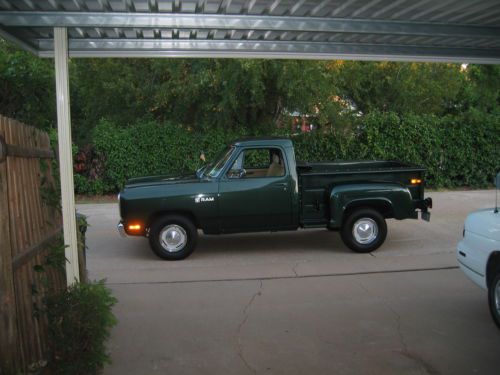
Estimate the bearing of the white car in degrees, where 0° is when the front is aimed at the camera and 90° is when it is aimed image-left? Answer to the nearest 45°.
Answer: approximately 135°

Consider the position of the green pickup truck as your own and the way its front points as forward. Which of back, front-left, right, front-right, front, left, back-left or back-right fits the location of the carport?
left

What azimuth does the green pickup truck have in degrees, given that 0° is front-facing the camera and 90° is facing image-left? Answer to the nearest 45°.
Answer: approximately 90°

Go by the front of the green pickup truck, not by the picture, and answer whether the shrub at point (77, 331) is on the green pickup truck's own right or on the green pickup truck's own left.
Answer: on the green pickup truck's own left

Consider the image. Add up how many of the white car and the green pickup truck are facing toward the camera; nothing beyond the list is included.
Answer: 0

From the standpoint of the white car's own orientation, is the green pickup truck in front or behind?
in front
